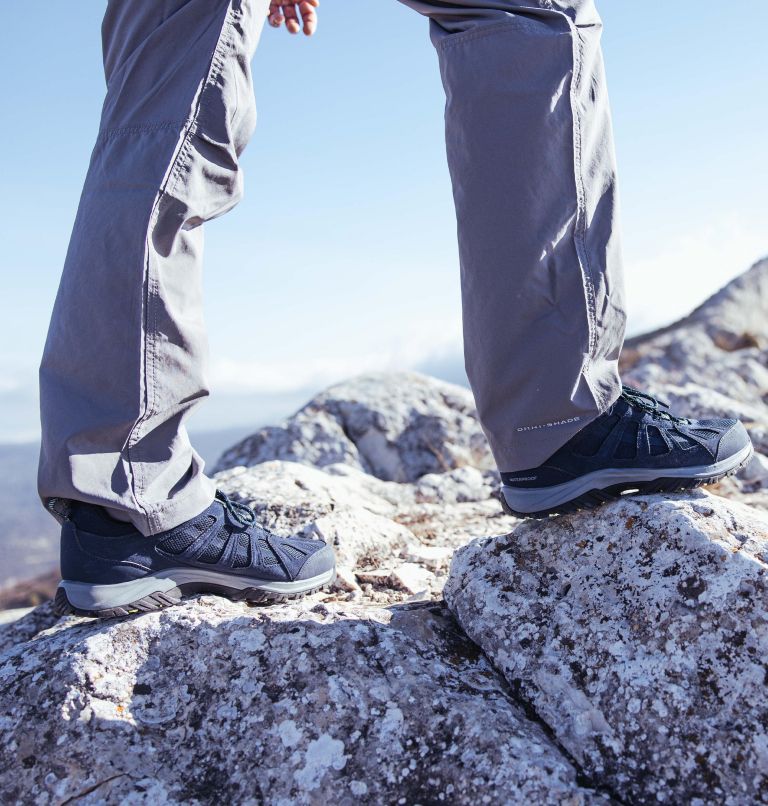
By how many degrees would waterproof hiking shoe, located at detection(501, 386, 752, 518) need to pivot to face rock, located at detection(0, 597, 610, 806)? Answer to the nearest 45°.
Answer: approximately 135° to its right

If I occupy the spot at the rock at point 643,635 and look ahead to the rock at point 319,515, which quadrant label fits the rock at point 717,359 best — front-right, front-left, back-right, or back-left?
front-right

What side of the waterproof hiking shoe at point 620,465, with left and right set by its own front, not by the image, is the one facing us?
right

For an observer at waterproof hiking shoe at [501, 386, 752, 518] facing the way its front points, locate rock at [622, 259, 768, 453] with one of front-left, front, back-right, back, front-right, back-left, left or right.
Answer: left

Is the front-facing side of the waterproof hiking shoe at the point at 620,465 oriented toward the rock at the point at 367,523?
no
